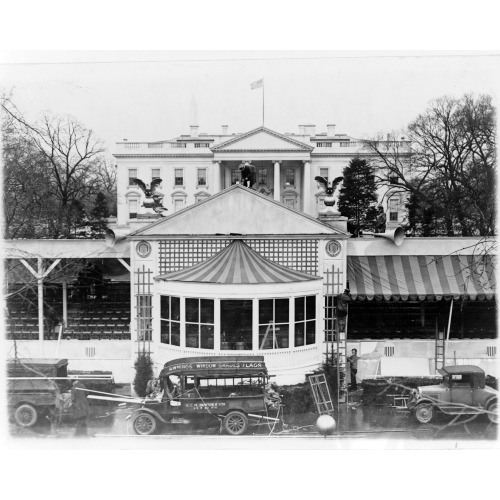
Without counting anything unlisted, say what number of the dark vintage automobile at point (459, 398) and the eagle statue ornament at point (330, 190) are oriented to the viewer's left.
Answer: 1

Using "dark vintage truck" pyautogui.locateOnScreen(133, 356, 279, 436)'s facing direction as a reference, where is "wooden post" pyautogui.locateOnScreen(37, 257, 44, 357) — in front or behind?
in front

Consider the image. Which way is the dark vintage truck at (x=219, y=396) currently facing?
to the viewer's left

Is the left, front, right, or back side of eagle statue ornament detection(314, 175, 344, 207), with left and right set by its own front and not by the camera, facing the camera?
front

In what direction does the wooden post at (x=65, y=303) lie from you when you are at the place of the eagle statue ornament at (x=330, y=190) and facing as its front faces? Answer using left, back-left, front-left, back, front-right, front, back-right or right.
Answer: right

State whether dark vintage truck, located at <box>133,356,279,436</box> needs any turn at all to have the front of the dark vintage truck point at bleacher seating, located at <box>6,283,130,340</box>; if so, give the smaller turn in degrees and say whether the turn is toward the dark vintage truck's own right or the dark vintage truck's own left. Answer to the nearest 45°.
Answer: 0° — it already faces it

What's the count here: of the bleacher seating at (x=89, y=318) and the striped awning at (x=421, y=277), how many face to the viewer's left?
0

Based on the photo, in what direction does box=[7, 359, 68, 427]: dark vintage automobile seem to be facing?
to the viewer's left

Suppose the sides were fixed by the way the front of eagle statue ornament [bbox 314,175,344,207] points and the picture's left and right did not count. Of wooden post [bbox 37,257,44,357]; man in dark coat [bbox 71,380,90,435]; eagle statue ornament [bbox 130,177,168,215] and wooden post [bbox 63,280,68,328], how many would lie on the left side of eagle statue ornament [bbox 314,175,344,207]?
0

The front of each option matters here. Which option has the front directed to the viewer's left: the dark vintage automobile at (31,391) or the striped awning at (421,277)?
the dark vintage automobile

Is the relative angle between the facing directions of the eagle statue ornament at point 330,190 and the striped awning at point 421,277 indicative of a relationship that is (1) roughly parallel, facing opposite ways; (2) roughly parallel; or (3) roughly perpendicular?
roughly parallel

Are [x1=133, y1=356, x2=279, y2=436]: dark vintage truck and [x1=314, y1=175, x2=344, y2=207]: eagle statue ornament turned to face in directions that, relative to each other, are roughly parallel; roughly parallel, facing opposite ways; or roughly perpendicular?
roughly perpendicular

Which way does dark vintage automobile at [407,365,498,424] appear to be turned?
to the viewer's left

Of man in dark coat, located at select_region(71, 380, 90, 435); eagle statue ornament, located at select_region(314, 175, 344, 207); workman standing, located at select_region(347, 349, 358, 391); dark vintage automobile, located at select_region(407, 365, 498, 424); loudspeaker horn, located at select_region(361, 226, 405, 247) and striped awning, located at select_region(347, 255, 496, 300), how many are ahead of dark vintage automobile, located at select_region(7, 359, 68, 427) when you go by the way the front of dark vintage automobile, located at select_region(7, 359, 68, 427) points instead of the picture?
0
